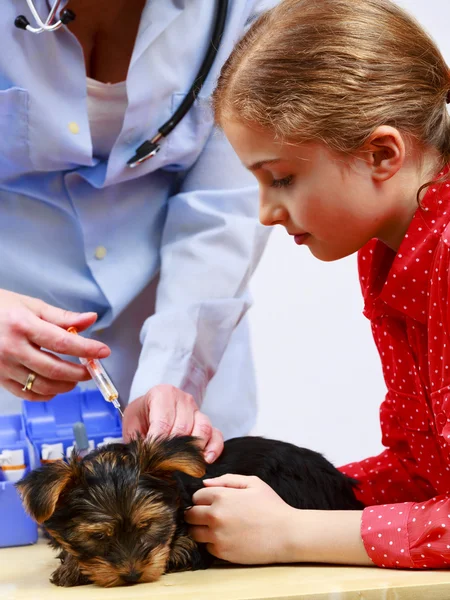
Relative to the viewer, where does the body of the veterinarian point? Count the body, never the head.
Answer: toward the camera

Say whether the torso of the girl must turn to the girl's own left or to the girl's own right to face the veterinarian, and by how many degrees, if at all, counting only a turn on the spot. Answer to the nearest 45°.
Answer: approximately 45° to the girl's own right

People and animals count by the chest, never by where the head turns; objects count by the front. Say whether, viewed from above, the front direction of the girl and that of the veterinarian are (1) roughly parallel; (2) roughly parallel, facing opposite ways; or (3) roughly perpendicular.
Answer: roughly perpendicular

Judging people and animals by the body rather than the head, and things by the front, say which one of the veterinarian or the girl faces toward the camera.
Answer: the veterinarian

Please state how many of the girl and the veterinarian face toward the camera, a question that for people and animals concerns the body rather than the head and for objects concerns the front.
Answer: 1

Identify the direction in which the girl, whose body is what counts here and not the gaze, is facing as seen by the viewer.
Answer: to the viewer's left

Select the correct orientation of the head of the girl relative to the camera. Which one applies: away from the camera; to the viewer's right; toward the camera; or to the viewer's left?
to the viewer's left

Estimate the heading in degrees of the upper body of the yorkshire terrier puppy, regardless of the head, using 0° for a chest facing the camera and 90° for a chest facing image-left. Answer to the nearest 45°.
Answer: approximately 45°
